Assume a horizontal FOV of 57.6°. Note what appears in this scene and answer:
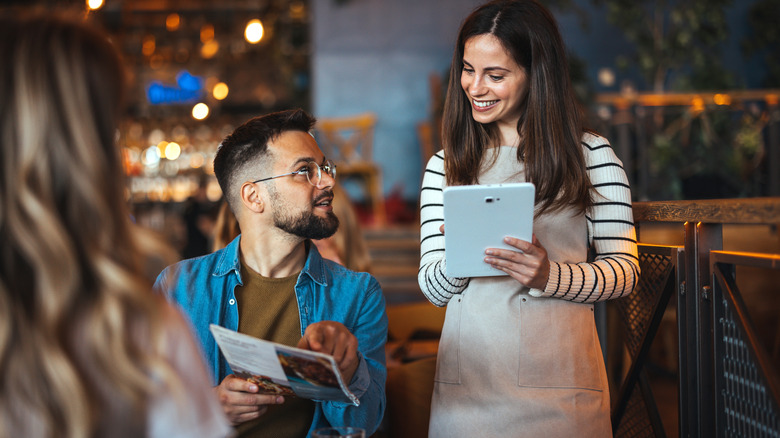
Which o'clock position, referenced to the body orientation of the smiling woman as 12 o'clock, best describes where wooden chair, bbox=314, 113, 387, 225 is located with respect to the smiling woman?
The wooden chair is roughly at 4 o'clock from the smiling woman.

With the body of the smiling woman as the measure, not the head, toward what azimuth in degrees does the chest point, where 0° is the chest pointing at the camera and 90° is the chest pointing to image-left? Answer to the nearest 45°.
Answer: approximately 45°

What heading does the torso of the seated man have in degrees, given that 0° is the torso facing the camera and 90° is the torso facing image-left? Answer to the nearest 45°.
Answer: approximately 0°

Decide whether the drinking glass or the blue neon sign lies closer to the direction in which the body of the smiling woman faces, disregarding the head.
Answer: the drinking glass

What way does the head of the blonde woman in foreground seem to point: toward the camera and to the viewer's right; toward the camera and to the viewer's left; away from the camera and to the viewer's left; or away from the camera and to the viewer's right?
away from the camera and to the viewer's right

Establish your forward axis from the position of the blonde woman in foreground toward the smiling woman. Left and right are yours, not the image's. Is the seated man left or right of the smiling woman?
left

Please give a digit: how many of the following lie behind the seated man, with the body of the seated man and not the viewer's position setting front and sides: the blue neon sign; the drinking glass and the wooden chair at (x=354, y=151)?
2

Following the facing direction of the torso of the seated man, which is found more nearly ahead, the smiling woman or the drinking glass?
the drinking glass

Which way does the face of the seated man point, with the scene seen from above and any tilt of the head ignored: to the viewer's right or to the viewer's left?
to the viewer's right
